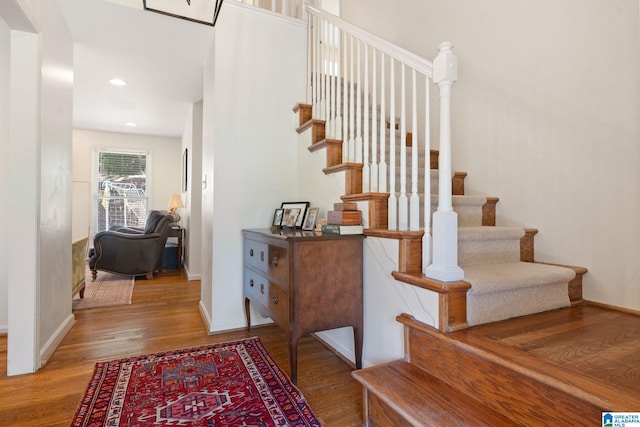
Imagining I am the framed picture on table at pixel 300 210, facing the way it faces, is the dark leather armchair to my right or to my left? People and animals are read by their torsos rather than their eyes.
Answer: on my right

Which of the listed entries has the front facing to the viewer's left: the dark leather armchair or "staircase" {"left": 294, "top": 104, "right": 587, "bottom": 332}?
the dark leather armchair

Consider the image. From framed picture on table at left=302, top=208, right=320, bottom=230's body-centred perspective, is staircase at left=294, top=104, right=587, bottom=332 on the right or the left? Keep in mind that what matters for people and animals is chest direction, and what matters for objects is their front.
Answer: on its left

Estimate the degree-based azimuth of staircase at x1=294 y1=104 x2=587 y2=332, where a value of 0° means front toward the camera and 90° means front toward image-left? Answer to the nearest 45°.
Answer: approximately 315°

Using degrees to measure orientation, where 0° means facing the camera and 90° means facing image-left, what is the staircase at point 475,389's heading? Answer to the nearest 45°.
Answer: approximately 45°

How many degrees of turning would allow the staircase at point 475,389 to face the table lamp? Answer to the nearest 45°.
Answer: approximately 90° to its right

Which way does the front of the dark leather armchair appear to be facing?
to the viewer's left

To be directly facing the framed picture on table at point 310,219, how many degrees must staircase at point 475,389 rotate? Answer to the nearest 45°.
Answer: approximately 90° to its right

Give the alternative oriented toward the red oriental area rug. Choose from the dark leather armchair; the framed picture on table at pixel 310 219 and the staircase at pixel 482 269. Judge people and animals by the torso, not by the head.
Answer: the framed picture on table

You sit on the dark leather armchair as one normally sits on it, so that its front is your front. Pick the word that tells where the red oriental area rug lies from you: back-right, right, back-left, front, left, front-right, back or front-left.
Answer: left
